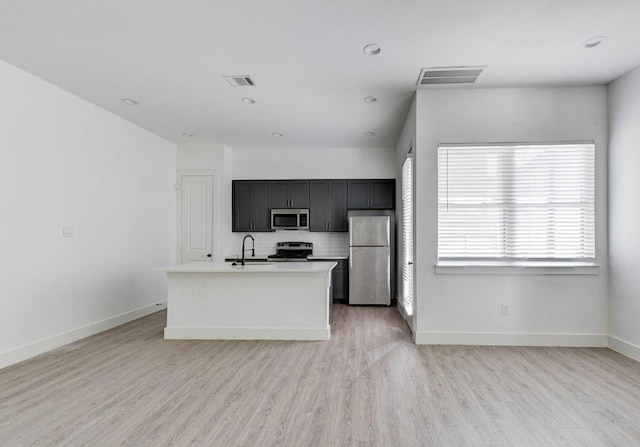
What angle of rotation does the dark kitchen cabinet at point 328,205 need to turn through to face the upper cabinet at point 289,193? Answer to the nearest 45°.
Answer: approximately 90° to its right

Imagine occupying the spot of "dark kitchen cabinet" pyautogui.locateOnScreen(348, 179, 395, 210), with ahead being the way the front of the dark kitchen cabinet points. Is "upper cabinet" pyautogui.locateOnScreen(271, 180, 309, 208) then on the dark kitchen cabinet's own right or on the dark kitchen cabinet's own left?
on the dark kitchen cabinet's own right

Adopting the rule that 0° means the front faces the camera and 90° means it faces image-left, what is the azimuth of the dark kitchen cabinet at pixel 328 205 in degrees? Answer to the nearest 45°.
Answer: approximately 0°

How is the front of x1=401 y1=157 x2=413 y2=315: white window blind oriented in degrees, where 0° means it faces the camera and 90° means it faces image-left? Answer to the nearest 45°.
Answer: approximately 90°

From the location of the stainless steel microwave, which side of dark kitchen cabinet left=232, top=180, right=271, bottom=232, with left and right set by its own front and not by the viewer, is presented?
left

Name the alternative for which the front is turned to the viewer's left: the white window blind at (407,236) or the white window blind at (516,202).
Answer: the white window blind at (407,236)

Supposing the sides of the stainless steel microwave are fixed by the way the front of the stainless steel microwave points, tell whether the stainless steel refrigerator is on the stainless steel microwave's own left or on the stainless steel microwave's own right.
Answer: on the stainless steel microwave's own left

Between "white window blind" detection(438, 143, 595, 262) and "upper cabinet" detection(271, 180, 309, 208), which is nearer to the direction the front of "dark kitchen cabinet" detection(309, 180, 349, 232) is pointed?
the white window blind

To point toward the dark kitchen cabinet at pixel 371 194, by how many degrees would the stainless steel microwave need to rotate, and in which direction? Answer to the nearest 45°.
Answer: approximately 90° to its left
